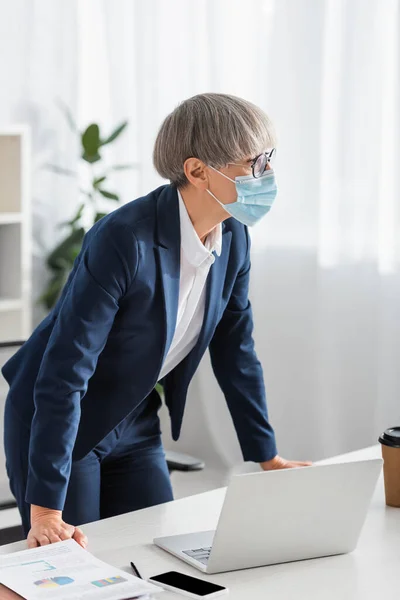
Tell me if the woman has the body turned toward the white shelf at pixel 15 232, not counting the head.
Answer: no

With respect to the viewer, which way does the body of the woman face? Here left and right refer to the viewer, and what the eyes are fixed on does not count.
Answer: facing the viewer and to the right of the viewer

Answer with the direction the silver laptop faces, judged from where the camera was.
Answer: facing away from the viewer and to the left of the viewer

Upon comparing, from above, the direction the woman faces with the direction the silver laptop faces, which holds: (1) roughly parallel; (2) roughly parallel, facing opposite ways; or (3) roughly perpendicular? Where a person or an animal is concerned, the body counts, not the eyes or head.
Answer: roughly parallel, facing opposite ways

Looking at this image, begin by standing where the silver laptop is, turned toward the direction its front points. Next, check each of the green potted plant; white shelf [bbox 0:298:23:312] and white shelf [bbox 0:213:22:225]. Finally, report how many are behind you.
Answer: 0

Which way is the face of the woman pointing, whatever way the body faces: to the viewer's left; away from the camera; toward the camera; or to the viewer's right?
to the viewer's right

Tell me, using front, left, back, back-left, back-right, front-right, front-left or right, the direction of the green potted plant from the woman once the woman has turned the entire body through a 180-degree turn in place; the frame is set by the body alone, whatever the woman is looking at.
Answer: front-right

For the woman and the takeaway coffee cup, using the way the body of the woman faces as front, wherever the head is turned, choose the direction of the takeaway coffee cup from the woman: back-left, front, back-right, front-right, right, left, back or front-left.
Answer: front-left
